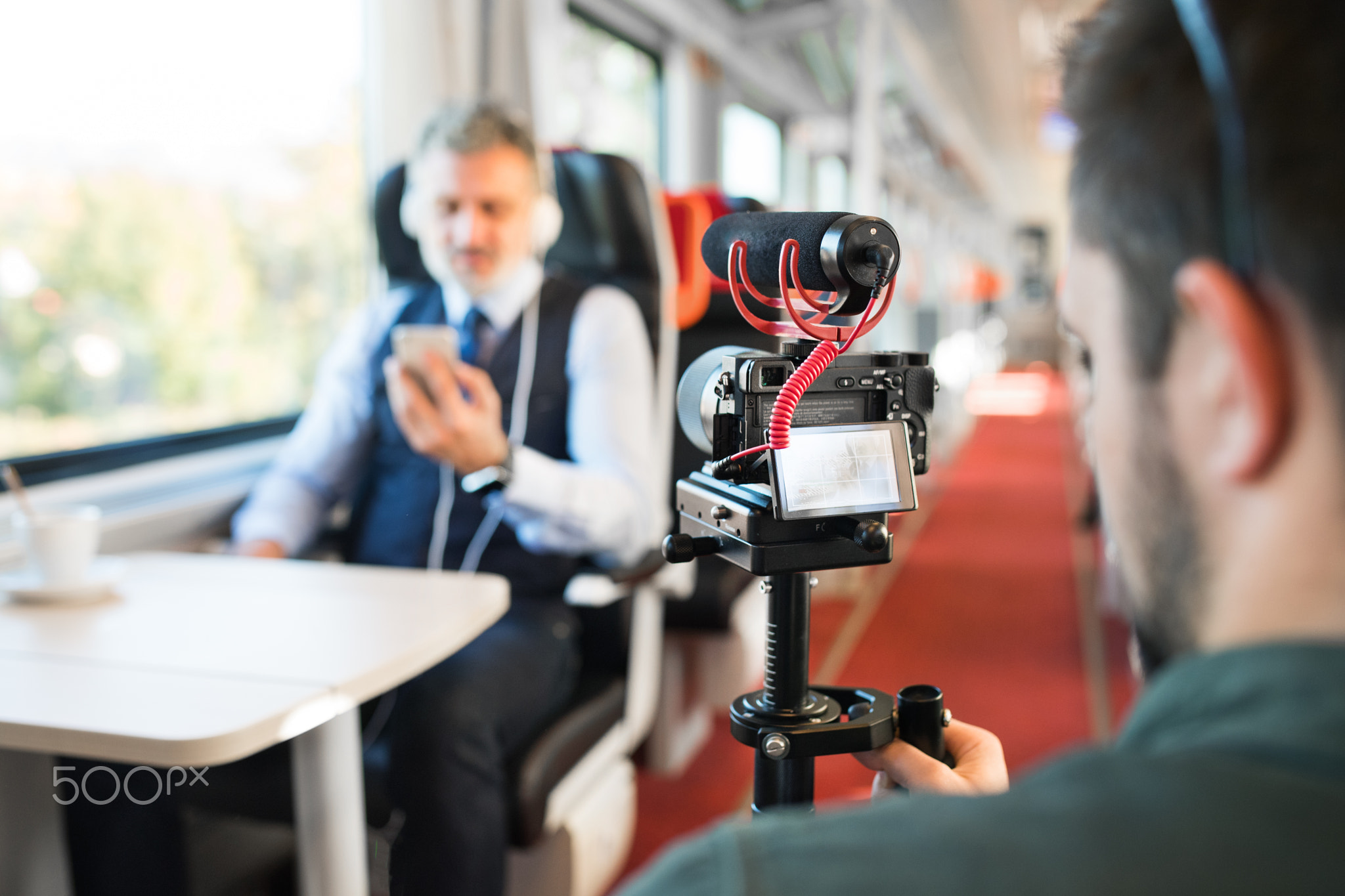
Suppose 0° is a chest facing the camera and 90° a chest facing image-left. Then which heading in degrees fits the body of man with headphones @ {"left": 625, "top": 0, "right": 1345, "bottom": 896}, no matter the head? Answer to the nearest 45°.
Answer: approximately 135°

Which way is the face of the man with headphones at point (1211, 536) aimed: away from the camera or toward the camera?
away from the camera

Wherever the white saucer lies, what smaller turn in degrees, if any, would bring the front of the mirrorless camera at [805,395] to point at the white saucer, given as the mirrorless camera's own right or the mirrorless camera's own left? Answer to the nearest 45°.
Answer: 0° — it already faces it

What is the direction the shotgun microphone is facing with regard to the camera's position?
facing away from the viewer and to the left of the viewer

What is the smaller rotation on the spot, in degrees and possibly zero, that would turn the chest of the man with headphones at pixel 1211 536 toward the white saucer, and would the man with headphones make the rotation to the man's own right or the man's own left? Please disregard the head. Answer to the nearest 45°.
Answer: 0° — they already face it

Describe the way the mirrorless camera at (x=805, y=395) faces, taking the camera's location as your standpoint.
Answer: facing away from the viewer and to the left of the viewer

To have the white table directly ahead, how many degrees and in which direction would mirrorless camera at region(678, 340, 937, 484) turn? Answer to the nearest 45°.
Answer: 0° — it already faces it

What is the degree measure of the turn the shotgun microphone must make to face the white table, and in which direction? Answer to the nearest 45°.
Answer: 0° — it already faces it

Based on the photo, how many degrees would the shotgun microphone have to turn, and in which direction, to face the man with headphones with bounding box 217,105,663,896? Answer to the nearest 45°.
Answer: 0° — it already faces them
